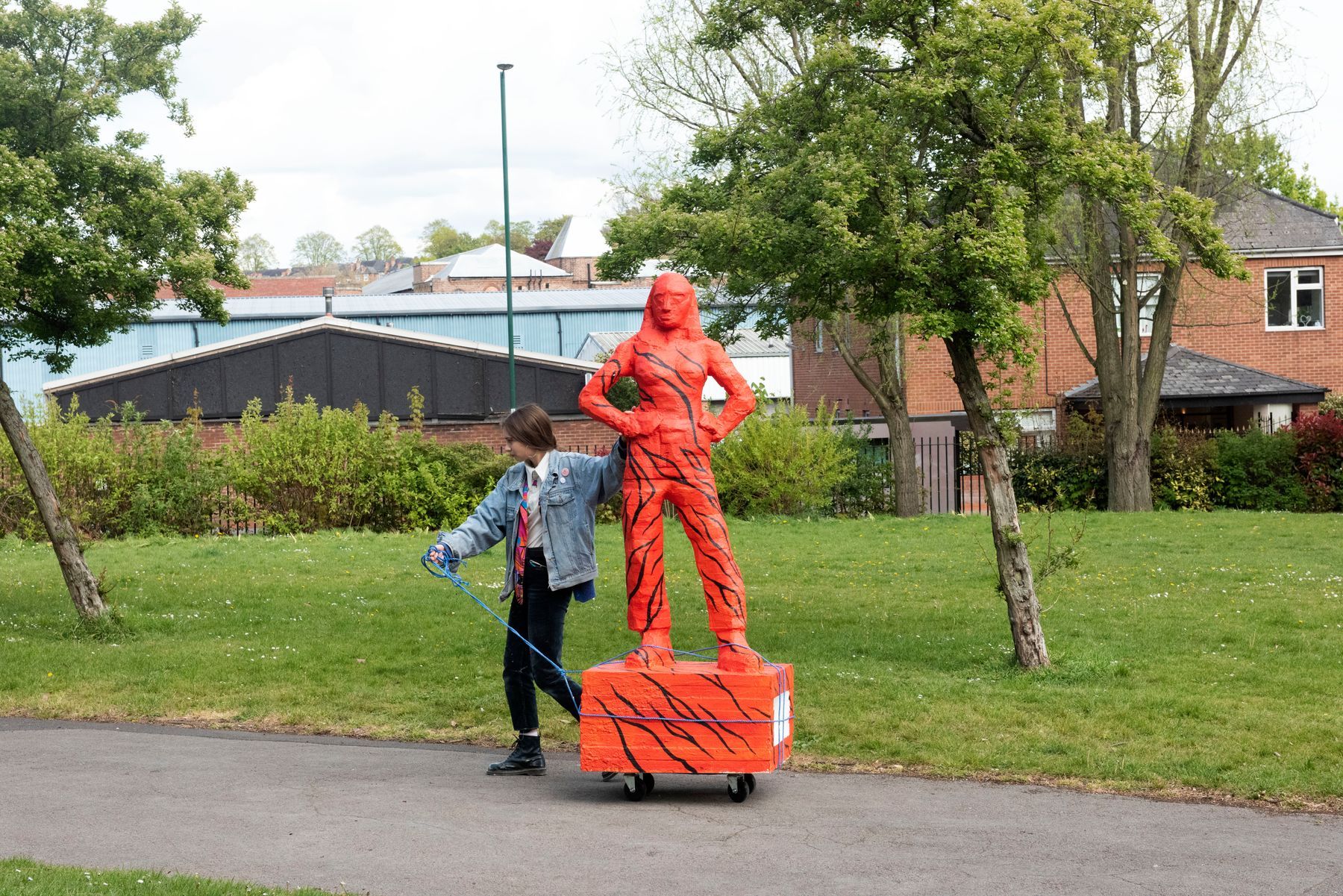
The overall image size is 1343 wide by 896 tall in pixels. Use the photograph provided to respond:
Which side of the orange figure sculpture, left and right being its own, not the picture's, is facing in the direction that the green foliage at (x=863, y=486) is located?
back

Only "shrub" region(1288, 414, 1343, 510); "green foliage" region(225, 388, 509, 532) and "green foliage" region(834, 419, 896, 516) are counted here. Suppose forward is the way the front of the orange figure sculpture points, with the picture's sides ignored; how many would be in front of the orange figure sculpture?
0

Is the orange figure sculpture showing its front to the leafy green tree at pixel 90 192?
no

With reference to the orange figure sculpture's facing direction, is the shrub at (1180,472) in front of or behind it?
behind

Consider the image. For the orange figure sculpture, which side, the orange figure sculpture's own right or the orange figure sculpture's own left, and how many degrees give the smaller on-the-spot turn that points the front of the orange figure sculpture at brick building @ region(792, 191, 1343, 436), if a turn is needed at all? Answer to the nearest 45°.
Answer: approximately 135° to the orange figure sculpture's own left

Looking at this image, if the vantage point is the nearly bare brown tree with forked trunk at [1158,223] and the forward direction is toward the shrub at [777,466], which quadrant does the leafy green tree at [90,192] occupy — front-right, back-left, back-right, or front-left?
front-left

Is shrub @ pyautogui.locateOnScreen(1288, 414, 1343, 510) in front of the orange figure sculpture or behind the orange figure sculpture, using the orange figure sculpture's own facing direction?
behind

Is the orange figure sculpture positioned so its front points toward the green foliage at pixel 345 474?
no

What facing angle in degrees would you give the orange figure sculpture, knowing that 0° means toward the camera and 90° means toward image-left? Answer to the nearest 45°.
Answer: approximately 0°

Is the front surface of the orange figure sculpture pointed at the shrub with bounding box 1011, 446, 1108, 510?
no

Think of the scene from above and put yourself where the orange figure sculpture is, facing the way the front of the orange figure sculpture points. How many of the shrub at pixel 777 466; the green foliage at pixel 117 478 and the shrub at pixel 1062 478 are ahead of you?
0

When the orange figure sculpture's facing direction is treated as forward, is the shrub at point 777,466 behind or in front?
behind

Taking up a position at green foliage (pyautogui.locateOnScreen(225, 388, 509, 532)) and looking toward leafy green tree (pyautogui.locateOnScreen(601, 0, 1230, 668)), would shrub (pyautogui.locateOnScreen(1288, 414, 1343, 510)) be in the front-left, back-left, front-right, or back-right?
front-left
